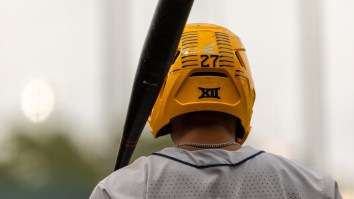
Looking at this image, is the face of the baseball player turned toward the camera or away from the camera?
away from the camera

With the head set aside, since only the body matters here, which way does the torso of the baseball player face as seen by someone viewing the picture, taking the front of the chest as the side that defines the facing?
away from the camera
